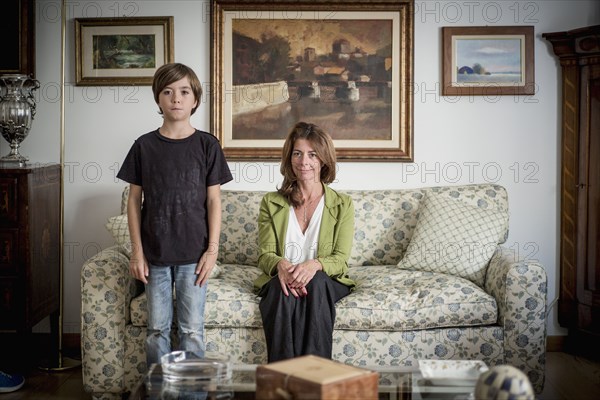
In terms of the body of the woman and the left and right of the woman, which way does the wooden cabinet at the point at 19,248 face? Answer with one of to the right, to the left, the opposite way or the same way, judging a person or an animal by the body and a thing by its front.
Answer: the same way

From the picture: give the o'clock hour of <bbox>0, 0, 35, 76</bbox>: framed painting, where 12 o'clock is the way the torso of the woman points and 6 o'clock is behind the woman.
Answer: The framed painting is roughly at 4 o'clock from the woman.

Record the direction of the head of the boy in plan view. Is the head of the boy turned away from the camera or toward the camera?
toward the camera

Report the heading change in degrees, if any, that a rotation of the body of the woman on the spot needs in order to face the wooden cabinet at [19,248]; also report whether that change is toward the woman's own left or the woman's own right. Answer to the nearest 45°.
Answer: approximately 90° to the woman's own right

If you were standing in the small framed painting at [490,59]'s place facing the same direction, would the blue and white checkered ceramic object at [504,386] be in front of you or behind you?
in front

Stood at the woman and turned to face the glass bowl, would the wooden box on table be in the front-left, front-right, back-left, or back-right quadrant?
front-left

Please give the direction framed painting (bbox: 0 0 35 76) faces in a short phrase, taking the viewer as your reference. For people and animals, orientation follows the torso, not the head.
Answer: facing the viewer

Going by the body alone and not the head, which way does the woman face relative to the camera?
toward the camera

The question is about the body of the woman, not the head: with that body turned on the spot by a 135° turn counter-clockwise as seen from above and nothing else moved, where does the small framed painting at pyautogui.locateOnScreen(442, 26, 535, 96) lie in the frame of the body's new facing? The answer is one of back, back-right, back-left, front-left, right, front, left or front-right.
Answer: front

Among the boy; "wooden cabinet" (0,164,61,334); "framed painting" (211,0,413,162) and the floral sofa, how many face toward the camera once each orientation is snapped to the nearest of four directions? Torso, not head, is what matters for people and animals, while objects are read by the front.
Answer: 4

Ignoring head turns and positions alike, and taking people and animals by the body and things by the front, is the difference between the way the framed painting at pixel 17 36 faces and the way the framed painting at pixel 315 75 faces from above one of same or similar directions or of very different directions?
same or similar directions

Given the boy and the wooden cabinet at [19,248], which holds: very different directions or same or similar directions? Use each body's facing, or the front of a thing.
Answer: same or similar directions

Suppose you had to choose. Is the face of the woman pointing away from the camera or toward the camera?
toward the camera

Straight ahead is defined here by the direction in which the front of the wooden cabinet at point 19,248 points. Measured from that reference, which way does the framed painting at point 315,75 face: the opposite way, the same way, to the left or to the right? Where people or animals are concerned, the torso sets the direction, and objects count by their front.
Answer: the same way

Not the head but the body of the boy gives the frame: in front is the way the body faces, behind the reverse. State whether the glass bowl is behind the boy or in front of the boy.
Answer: in front

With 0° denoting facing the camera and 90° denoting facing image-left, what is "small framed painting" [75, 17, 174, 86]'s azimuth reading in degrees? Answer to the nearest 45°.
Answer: approximately 0°
